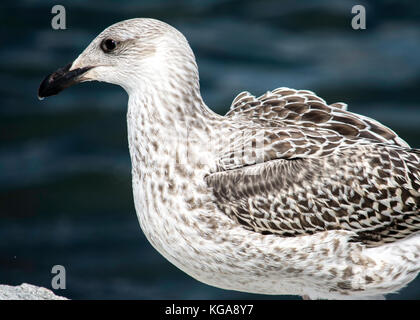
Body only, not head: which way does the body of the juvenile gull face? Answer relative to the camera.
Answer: to the viewer's left
